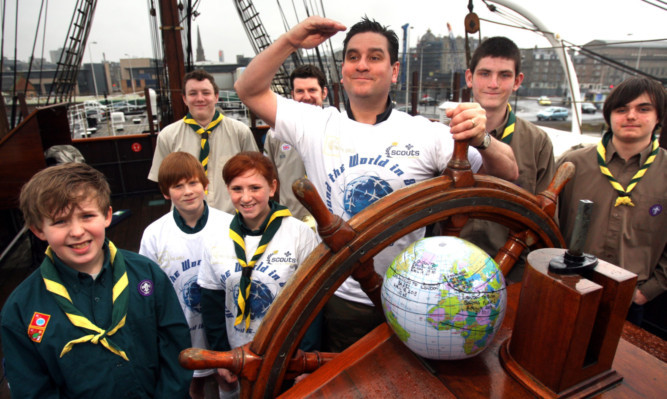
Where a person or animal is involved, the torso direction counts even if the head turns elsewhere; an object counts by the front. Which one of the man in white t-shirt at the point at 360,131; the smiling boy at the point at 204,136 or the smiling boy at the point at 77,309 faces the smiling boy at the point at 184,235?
the smiling boy at the point at 204,136

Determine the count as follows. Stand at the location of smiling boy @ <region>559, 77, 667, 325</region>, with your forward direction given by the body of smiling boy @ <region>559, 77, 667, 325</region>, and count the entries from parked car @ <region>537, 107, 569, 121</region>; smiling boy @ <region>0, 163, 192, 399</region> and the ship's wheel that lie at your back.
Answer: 1

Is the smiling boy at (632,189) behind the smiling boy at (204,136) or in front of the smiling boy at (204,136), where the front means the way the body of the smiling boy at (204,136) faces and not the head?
in front

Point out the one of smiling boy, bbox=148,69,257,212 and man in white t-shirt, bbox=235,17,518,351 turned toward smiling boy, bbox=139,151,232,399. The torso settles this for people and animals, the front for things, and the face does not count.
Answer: smiling boy, bbox=148,69,257,212

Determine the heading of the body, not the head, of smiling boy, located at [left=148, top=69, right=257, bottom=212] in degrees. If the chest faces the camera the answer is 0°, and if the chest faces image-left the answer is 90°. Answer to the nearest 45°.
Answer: approximately 0°

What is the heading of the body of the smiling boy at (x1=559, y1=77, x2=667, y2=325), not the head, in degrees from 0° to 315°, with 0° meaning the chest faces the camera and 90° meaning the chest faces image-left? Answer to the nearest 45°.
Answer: approximately 0°

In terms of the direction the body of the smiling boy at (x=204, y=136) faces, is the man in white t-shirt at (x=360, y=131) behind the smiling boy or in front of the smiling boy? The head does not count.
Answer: in front

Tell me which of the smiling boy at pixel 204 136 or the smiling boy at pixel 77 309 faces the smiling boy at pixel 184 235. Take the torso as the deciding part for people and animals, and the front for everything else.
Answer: the smiling boy at pixel 204 136

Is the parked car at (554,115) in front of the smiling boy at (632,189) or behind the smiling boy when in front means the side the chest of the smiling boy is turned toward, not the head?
behind

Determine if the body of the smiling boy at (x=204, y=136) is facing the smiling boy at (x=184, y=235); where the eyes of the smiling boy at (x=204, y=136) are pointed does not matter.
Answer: yes
